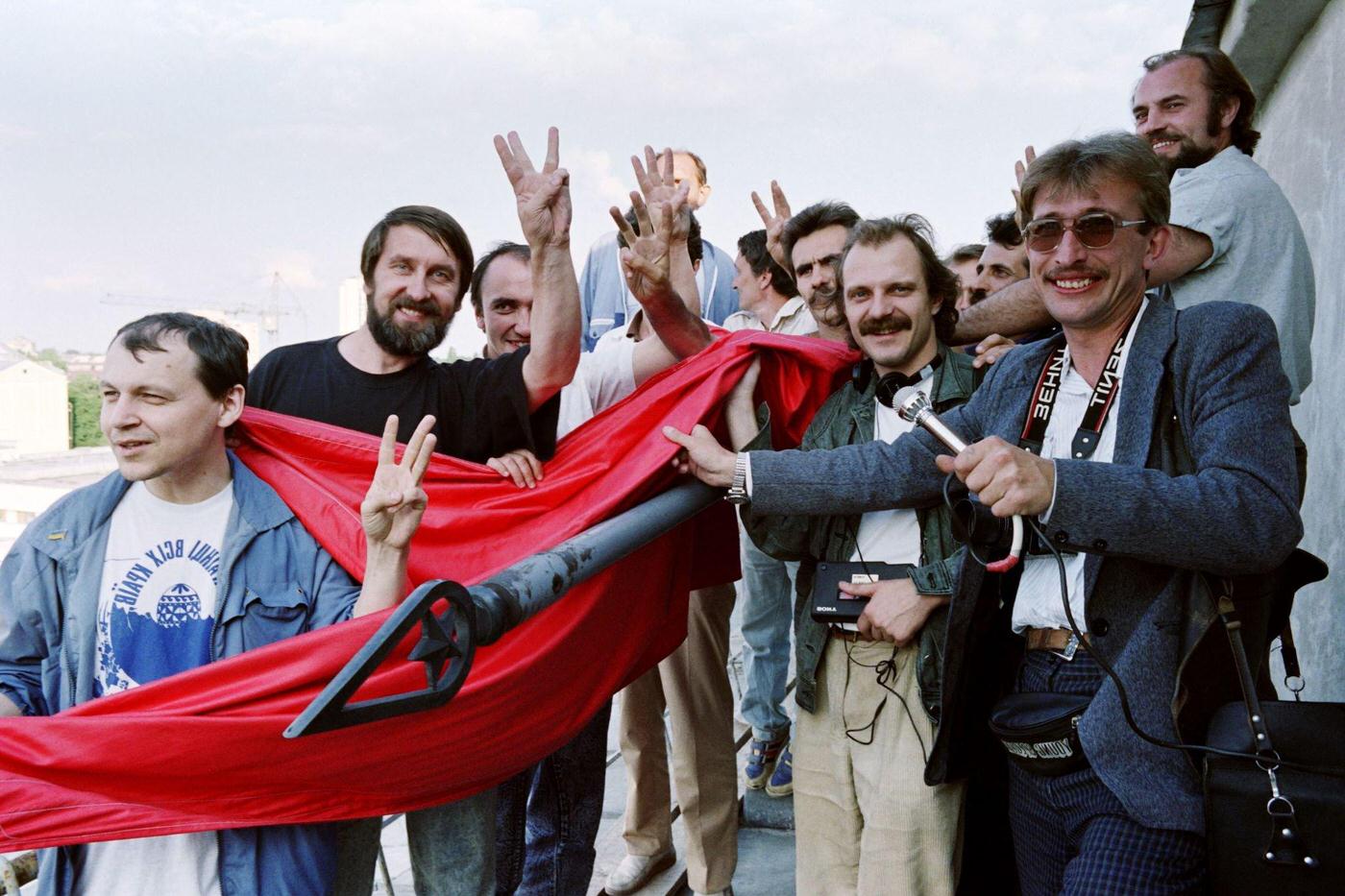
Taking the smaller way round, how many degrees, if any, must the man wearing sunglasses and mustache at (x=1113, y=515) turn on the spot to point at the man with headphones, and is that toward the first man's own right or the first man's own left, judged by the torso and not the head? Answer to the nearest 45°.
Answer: approximately 90° to the first man's own right

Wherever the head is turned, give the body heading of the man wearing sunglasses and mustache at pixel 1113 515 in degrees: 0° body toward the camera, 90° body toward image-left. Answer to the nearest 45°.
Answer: approximately 45°

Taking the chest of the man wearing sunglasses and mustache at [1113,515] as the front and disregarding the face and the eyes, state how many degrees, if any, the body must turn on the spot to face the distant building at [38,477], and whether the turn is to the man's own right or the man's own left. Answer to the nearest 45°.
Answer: approximately 90° to the man's own right

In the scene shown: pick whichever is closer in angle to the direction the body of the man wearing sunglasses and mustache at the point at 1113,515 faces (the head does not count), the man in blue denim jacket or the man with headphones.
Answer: the man in blue denim jacket

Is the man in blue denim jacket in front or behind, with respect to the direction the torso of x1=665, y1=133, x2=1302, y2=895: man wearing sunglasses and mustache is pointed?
in front
